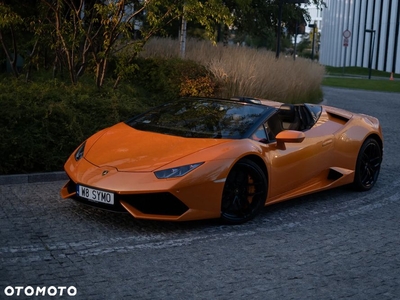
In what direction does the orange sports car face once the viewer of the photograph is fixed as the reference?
facing the viewer and to the left of the viewer

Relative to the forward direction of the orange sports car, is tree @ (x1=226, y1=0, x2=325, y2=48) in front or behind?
behind

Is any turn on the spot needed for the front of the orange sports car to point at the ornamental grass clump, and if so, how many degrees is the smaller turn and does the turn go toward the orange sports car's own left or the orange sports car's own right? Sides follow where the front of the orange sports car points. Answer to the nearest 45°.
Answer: approximately 135° to the orange sports car's own right

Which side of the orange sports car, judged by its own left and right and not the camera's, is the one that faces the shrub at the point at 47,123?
right

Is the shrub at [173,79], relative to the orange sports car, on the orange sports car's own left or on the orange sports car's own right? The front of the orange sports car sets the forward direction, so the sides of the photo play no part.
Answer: on the orange sports car's own right
